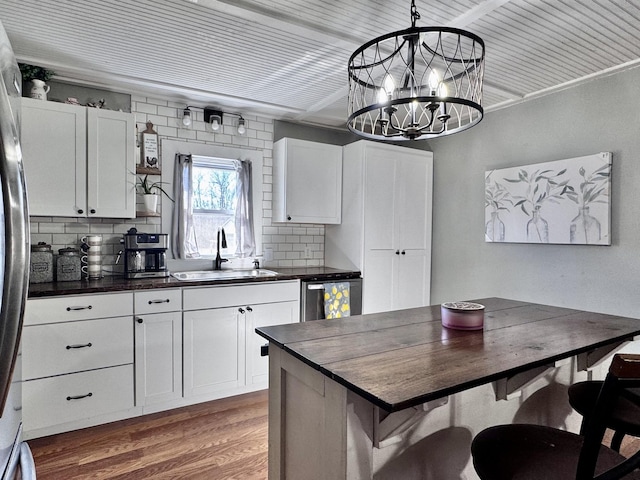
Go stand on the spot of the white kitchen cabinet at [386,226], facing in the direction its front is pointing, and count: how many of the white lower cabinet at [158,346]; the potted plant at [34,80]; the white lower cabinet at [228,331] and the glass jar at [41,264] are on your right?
4

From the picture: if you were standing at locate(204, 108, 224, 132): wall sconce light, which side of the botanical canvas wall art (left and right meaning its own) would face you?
front

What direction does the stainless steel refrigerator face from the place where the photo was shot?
facing to the right of the viewer

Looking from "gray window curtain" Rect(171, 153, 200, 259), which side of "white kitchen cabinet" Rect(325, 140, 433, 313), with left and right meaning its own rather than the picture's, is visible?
right

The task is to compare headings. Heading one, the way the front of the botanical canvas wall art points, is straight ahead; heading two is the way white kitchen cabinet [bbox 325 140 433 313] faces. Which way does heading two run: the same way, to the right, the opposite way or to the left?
to the left

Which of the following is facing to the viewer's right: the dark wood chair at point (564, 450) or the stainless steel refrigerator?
the stainless steel refrigerator

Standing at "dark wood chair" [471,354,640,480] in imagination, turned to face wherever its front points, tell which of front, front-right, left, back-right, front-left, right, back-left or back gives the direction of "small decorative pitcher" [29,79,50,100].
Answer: front-left

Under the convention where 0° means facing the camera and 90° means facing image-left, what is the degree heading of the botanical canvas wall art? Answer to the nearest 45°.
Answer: approximately 45°

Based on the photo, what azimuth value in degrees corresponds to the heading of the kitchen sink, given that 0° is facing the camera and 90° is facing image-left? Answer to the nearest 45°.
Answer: approximately 0°

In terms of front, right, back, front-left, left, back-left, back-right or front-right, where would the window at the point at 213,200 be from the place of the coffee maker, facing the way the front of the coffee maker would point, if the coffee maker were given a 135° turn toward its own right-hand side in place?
right

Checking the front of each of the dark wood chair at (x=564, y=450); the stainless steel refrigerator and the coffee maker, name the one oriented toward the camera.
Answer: the coffee maker

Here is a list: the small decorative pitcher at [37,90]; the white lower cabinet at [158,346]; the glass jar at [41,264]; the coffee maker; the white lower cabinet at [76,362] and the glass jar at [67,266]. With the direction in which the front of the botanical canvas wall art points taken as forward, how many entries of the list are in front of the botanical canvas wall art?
6

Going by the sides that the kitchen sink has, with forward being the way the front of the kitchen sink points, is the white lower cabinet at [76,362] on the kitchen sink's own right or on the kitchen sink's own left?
on the kitchen sink's own right
